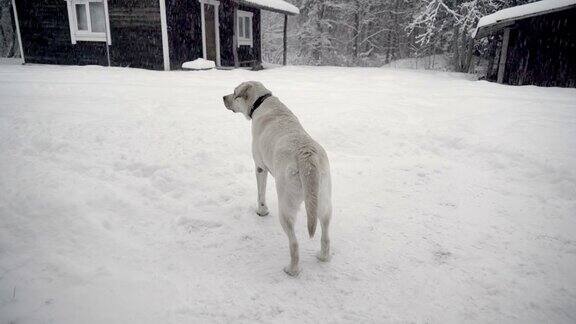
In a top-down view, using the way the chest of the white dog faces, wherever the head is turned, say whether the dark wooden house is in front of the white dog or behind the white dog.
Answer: in front

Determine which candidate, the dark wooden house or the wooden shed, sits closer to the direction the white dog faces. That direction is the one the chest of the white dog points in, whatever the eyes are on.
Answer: the dark wooden house

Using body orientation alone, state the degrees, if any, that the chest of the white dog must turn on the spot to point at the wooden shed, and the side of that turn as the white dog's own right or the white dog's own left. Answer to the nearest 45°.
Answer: approximately 90° to the white dog's own right

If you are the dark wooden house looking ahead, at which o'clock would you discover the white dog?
The white dog is roughly at 1 o'clock from the dark wooden house.

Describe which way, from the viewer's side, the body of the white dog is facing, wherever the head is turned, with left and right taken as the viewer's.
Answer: facing away from the viewer and to the left of the viewer

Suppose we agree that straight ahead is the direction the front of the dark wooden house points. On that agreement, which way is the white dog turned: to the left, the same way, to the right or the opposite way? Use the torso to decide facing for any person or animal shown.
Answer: the opposite way

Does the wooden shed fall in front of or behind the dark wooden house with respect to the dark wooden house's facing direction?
in front

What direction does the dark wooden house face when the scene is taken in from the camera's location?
facing the viewer and to the right of the viewer
